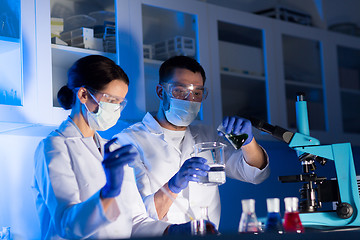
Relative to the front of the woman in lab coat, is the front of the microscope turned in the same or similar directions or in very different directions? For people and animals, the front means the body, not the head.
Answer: very different directions

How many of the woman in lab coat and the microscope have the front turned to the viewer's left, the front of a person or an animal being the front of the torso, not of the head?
1

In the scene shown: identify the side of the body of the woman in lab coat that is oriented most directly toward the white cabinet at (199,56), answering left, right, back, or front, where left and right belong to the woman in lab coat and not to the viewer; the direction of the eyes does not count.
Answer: left

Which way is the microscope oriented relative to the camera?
to the viewer's left

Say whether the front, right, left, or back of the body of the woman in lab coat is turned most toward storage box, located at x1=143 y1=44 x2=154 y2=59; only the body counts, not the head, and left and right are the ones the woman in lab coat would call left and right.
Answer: left

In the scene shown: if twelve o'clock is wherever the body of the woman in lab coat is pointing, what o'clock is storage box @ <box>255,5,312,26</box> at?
The storage box is roughly at 9 o'clock from the woman in lab coat.

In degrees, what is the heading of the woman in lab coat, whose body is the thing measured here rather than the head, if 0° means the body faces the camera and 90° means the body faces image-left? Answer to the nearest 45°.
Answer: approximately 315°

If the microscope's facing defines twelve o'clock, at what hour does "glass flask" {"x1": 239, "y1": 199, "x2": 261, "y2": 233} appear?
The glass flask is roughly at 10 o'clock from the microscope.
